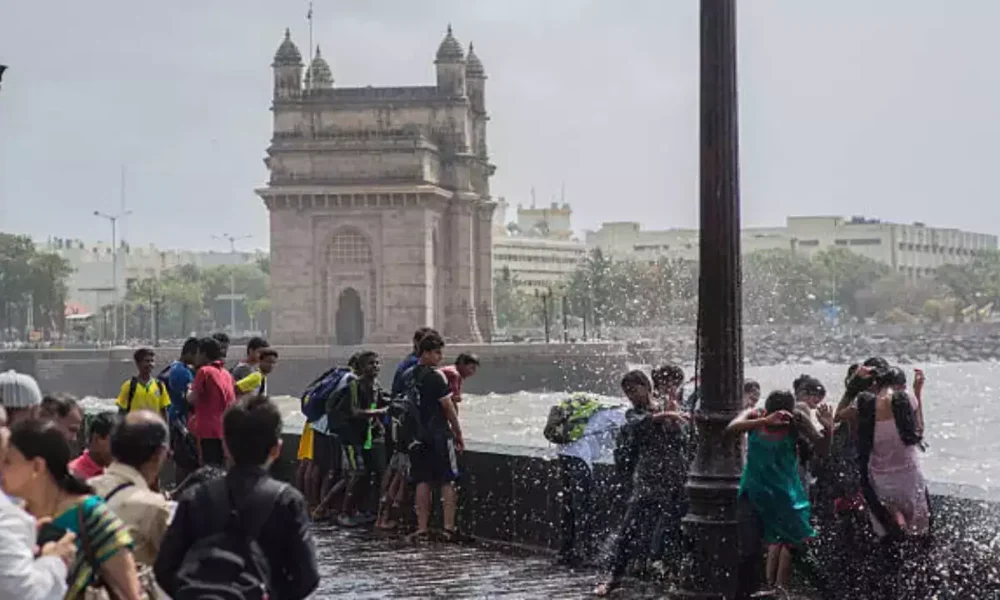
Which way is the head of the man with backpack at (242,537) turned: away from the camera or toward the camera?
away from the camera

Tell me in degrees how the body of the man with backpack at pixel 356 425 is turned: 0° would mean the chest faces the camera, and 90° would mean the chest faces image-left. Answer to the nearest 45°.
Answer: approximately 270°

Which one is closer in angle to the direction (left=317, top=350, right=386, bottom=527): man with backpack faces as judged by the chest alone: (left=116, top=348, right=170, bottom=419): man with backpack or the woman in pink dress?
the woman in pink dress

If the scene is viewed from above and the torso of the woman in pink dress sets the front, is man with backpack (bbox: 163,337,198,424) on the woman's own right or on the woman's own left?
on the woman's own left

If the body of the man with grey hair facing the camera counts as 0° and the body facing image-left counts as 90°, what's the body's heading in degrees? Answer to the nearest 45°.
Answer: approximately 225°

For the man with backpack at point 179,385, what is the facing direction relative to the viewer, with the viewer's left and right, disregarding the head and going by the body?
facing away from the viewer and to the right of the viewer

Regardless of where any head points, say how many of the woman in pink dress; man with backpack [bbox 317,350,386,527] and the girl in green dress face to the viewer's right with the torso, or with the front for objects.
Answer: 1

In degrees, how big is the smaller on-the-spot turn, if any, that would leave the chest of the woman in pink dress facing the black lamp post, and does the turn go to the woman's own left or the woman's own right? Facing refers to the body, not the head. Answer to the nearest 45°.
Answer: approximately 135° to the woman's own left
